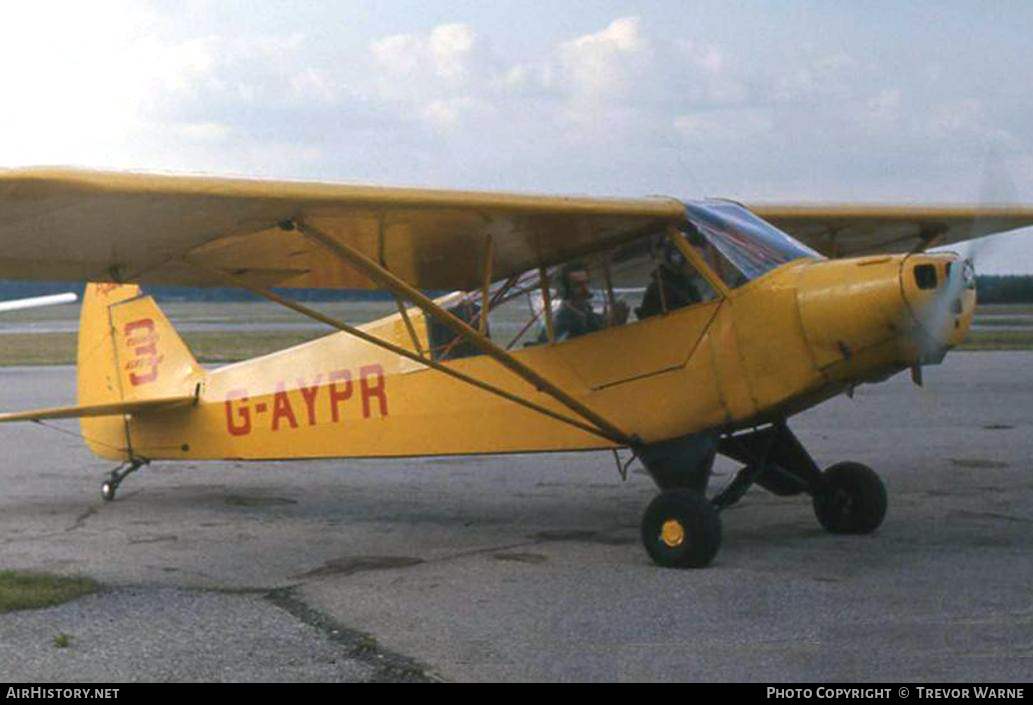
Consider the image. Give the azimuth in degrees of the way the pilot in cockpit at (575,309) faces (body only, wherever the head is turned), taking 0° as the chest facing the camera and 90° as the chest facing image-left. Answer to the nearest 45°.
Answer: approximately 315°

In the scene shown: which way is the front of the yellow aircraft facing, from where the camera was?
facing the viewer and to the right of the viewer
